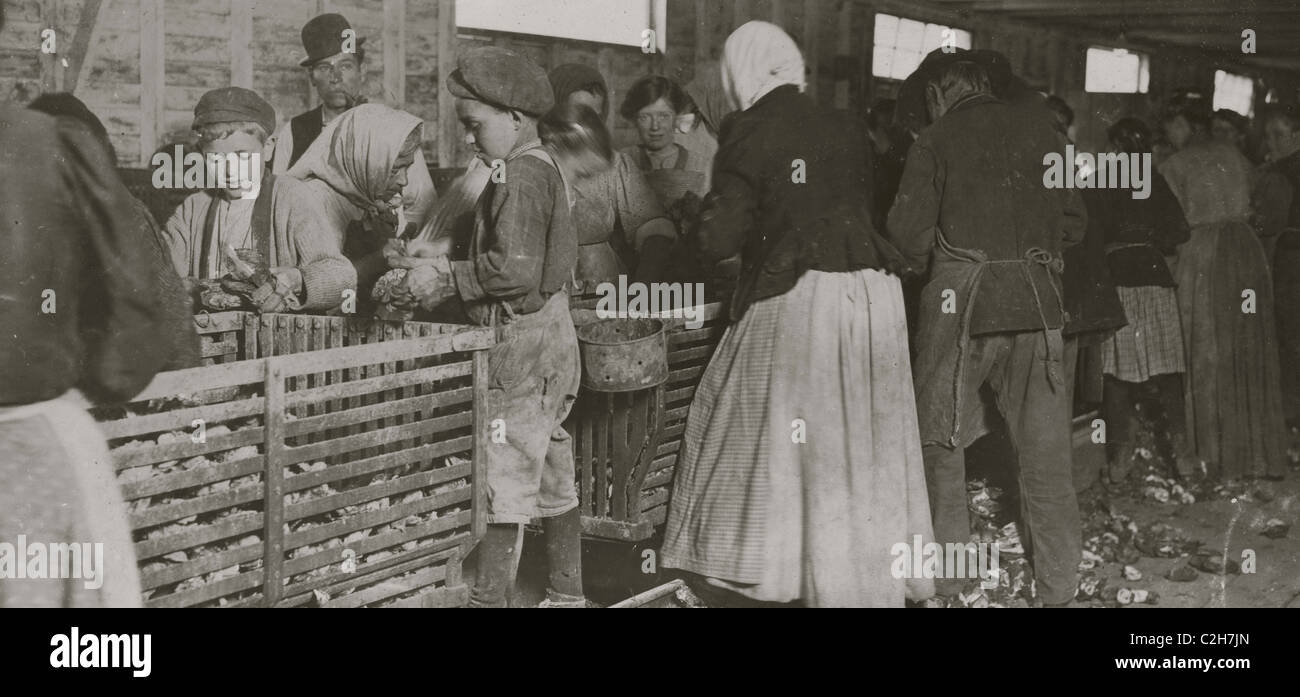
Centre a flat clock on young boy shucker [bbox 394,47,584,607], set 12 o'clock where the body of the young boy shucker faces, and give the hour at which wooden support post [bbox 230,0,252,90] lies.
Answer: The wooden support post is roughly at 2 o'clock from the young boy shucker.

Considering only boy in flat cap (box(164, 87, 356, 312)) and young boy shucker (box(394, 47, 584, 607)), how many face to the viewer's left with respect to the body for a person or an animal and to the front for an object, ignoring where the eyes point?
1

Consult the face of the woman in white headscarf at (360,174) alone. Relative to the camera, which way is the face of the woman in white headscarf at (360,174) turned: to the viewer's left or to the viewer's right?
to the viewer's right

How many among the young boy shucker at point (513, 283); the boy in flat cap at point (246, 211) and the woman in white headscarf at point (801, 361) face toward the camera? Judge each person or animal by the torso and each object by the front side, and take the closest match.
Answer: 1

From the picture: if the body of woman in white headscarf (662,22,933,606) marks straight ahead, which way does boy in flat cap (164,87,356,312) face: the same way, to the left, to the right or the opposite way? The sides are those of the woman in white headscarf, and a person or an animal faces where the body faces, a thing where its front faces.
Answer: the opposite way

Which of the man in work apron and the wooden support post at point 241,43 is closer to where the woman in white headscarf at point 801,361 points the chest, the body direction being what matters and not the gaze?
the wooden support post

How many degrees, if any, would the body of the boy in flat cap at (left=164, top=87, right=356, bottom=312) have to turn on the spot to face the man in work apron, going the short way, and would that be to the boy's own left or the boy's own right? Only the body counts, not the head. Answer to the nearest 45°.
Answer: approximately 90° to the boy's own left

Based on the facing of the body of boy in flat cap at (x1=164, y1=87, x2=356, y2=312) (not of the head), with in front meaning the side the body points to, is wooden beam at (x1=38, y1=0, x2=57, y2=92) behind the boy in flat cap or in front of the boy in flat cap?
behind

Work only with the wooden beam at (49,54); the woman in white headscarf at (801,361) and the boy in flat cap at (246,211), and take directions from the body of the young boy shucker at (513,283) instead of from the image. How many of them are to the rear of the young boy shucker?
1

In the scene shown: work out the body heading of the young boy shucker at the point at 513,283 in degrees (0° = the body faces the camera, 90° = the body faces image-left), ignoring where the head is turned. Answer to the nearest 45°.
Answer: approximately 90°

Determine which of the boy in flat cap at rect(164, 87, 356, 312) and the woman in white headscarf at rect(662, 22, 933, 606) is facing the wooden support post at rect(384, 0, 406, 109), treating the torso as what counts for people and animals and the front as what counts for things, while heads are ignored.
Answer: the woman in white headscarf

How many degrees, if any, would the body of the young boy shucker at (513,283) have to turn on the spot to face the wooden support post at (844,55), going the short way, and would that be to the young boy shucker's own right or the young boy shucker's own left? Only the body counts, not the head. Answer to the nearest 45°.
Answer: approximately 135° to the young boy shucker's own right

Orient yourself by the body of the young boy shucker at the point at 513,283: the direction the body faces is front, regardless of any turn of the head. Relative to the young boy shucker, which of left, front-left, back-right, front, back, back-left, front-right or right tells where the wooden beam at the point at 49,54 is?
front-right

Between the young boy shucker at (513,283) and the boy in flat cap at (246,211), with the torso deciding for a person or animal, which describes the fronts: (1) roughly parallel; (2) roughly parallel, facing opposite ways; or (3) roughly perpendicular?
roughly perpendicular

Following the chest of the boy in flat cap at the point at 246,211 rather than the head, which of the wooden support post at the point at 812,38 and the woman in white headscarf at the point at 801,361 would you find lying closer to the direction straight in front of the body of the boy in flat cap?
the woman in white headscarf

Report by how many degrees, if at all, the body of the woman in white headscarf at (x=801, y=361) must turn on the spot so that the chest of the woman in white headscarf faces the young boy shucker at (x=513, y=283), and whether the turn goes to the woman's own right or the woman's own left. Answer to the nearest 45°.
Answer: approximately 45° to the woman's own left
